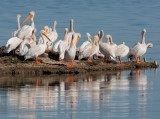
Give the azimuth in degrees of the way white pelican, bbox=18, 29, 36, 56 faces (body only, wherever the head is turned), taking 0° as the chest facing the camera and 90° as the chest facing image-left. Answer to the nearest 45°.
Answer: approximately 270°

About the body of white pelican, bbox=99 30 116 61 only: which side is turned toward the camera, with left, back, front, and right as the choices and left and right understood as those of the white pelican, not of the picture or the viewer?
left

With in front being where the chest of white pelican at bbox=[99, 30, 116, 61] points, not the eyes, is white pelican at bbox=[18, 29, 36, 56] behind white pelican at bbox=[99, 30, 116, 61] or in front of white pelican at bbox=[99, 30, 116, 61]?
in front

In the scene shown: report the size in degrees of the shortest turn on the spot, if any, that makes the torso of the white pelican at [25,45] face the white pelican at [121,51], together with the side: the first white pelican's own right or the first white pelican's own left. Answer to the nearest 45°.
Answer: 0° — it already faces it

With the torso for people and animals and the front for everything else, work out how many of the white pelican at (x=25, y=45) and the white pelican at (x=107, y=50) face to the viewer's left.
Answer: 1

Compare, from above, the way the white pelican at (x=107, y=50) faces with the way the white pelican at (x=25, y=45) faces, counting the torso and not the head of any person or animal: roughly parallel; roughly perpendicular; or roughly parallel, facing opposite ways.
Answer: roughly parallel, facing opposite ways

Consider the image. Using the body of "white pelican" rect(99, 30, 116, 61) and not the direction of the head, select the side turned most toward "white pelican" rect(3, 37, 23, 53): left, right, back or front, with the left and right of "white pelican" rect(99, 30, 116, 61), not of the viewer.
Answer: front
